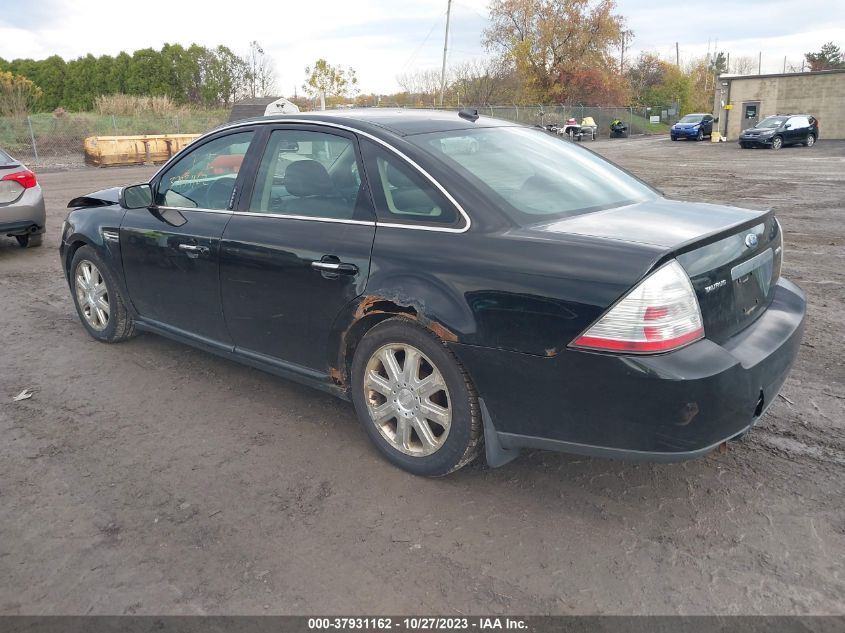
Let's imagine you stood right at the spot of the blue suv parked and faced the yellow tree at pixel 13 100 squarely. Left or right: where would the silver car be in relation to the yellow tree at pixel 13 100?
left

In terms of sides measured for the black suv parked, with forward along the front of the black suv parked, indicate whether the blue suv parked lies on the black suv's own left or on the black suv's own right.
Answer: on the black suv's own right

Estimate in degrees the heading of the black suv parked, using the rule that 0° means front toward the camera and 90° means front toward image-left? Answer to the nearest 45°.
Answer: approximately 45°

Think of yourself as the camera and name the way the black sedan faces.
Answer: facing away from the viewer and to the left of the viewer

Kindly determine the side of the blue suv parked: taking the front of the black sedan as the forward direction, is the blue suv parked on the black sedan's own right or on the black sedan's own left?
on the black sedan's own right

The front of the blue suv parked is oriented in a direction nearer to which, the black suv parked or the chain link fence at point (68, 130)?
the chain link fence

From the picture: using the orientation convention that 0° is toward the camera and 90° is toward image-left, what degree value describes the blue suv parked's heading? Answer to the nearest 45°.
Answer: approximately 45°

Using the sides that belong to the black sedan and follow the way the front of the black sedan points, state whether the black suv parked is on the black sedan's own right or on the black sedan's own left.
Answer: on the black sedan's own right

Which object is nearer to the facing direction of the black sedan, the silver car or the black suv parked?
the silver car
